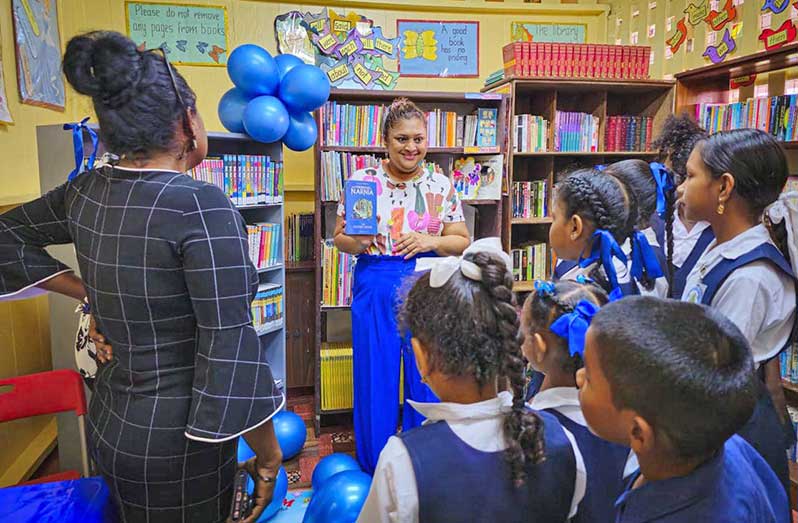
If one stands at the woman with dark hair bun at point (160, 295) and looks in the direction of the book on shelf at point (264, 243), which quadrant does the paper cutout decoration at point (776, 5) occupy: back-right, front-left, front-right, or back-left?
front-right

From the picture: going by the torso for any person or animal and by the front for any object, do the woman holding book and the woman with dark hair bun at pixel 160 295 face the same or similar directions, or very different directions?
very different directions

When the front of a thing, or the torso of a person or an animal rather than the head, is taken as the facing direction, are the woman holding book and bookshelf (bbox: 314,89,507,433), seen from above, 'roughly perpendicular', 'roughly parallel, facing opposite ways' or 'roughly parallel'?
roughly parallel

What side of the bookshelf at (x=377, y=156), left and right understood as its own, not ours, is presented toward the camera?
front

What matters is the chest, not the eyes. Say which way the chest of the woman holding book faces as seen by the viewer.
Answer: toward the camera

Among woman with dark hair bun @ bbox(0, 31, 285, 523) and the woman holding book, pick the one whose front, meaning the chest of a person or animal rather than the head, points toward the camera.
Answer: the woman holding book

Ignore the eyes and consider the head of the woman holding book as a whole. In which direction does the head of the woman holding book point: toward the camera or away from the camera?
toward the camera

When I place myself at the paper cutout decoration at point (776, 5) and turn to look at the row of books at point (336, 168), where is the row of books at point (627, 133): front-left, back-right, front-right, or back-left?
front-right

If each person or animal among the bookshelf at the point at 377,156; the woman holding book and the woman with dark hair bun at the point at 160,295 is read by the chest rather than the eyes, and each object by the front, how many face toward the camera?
2

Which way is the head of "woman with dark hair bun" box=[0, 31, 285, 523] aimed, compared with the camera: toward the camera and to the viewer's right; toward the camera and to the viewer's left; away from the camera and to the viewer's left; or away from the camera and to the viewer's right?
away from the camera and to the viewer's right

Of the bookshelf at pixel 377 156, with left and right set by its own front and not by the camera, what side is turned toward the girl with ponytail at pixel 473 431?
front

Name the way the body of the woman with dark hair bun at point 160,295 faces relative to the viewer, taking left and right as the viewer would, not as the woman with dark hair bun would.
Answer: facing away from the viewer and to the right of the viewer

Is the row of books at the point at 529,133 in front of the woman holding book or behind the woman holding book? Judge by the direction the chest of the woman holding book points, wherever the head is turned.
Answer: behind

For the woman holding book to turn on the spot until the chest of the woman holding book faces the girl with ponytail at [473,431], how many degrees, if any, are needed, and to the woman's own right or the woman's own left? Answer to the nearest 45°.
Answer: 0° — they already face them

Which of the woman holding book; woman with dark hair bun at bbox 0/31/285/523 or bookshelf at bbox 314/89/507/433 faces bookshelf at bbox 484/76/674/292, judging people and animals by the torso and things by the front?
the woman with dark hair bun

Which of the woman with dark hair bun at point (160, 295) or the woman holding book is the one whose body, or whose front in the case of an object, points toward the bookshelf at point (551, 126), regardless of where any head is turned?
the woman with dark hair bun
